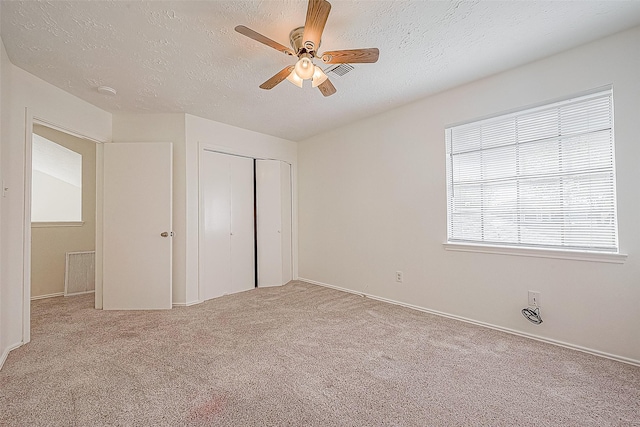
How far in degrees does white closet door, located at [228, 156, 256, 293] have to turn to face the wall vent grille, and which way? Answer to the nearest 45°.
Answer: approximately 135° to its right

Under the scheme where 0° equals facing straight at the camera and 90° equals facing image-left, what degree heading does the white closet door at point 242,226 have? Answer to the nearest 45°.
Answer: approximately 315°

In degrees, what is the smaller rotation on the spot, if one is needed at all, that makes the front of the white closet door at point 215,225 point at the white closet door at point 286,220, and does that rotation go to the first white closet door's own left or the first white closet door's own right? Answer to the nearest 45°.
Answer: approximately 45° to the first white closet door's own left

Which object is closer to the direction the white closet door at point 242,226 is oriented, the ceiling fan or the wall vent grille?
the ceiling fan

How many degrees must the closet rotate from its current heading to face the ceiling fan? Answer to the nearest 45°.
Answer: approximately 45° to its right

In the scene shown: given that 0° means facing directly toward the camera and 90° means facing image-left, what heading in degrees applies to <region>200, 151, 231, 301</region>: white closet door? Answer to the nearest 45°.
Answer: approximately 315°

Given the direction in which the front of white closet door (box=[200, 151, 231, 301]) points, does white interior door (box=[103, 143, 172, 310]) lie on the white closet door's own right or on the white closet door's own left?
on the white closet door's own right
